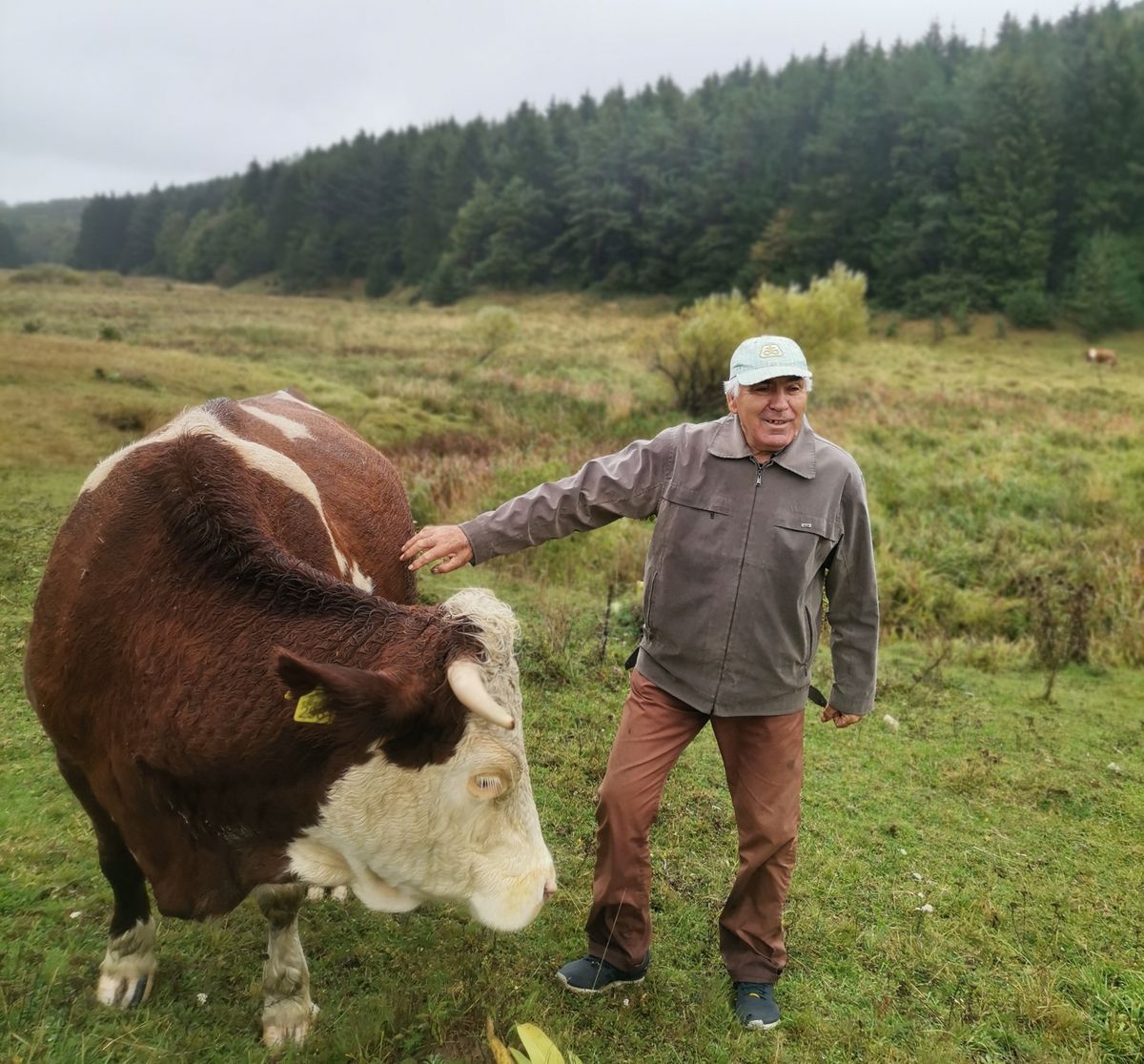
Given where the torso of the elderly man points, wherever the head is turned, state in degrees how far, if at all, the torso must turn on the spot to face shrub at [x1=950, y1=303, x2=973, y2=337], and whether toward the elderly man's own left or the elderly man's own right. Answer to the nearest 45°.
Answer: approximately 180°

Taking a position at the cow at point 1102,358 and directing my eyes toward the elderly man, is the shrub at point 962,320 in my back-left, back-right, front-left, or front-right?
back-right

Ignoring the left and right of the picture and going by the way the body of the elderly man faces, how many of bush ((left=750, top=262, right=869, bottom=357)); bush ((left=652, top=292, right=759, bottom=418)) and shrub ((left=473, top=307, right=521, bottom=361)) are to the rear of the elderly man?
3

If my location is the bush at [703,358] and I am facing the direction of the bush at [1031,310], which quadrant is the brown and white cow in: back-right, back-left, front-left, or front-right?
back-right

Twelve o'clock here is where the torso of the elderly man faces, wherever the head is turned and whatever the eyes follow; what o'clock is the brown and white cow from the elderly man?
The brown and white cow is roughly at 2 o'clock from the elderly man.

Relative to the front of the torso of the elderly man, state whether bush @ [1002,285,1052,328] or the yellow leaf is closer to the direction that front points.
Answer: the yellow leaf

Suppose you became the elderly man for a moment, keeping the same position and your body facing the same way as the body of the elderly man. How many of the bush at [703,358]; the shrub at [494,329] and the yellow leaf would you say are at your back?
2

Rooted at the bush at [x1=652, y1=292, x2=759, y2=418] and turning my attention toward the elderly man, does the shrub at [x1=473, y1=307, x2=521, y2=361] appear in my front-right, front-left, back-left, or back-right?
back-right

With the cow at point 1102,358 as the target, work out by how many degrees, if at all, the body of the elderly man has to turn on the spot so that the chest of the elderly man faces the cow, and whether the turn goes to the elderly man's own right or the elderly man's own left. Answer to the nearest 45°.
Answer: approximately 135° to the elderly man's own left

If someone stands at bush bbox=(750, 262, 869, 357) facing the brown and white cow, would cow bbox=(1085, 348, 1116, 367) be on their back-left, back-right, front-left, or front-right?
back-left

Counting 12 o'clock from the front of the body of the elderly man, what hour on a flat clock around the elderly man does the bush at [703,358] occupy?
The bush is roughly at 6 o'clock from the elderly man.

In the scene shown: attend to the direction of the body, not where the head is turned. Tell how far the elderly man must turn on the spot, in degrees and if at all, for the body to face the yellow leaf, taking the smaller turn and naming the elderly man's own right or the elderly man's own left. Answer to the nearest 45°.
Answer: approximately 45° to the elderly man's own right

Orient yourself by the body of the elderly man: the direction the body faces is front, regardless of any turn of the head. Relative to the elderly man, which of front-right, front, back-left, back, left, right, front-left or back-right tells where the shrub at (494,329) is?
back

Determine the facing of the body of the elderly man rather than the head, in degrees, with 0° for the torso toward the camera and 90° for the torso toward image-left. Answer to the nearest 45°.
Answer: approximately 0°

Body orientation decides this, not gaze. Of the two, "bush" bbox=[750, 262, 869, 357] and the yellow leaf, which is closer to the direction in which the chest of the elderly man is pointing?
the yellow leaf
